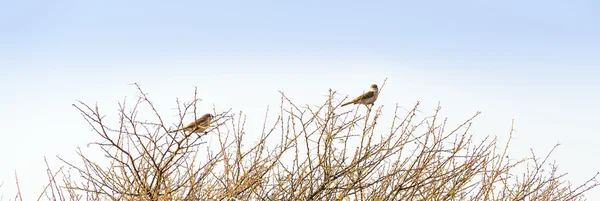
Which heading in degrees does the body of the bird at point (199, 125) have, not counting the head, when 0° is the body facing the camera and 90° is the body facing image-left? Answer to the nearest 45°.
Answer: approximately 270°
